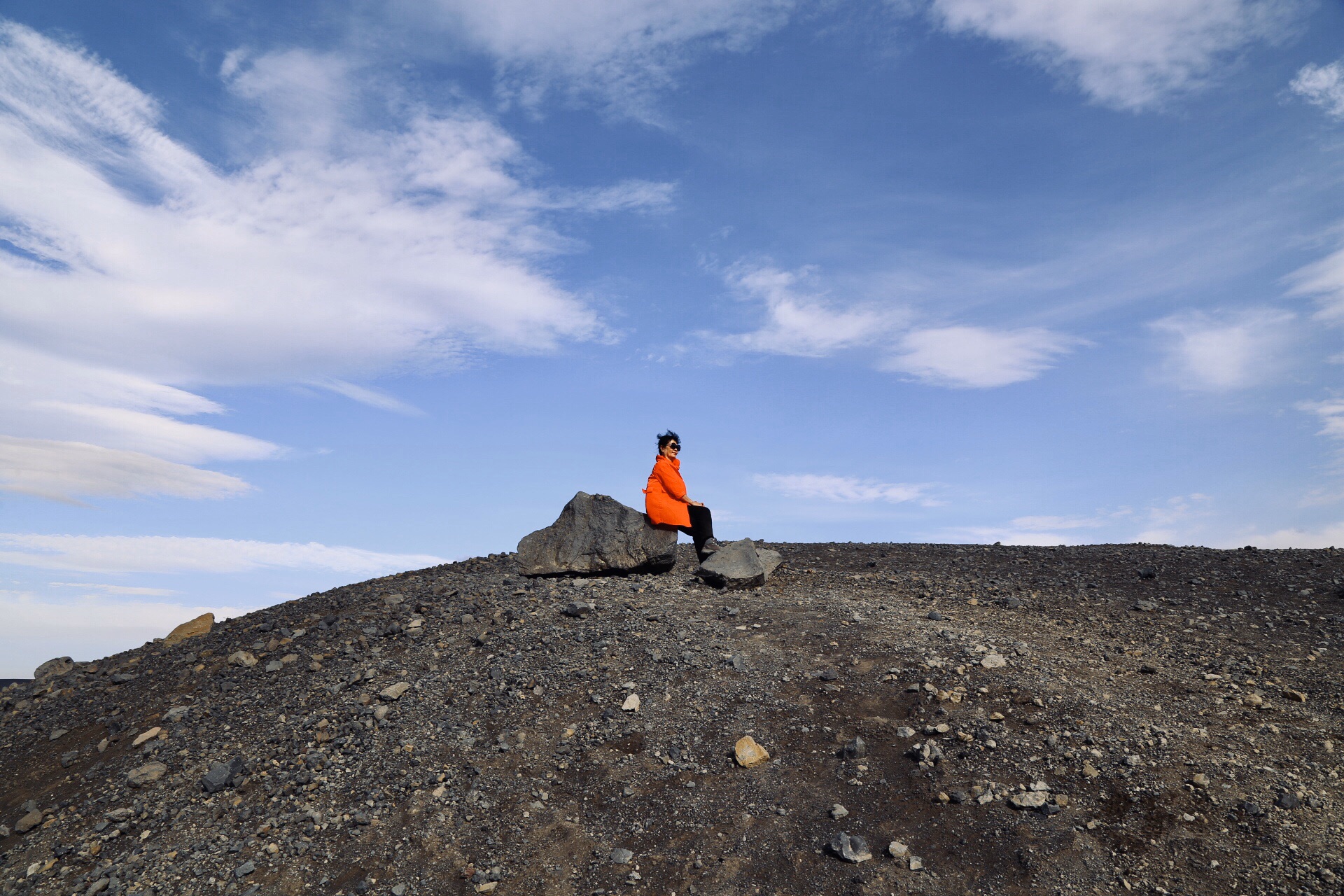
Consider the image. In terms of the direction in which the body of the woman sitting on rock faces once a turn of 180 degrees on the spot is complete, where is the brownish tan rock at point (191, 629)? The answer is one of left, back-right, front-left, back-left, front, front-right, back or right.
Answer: front

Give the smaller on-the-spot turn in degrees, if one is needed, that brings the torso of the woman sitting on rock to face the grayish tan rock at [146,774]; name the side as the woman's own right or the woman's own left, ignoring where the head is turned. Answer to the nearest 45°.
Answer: approximately 135° to the woman's own right

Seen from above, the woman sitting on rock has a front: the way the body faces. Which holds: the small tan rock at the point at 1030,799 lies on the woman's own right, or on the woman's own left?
on the woman's own right

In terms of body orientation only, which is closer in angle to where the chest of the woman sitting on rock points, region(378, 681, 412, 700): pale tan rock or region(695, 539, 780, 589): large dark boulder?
the large dark boulder

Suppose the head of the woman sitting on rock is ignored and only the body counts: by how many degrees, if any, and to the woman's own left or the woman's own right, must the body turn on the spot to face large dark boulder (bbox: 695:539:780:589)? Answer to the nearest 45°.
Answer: approximately 45° to the woman's own right

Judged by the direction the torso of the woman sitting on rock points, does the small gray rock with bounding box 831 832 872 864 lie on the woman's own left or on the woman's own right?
on the woman's own right

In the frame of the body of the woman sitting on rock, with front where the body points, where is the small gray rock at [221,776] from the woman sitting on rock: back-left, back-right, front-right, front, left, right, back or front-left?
back-right

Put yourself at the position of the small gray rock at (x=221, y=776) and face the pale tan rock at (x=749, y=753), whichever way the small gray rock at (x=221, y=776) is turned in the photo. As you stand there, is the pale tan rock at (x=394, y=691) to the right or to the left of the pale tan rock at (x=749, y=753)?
left

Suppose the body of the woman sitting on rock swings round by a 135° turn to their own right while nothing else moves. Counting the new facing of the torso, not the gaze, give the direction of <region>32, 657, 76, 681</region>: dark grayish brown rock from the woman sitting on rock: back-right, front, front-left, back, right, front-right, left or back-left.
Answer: front-right

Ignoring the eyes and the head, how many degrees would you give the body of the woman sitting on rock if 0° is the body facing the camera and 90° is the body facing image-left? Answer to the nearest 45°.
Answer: approximately 270°

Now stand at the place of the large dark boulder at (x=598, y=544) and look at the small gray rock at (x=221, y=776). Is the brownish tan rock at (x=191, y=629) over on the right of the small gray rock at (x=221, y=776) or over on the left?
right
